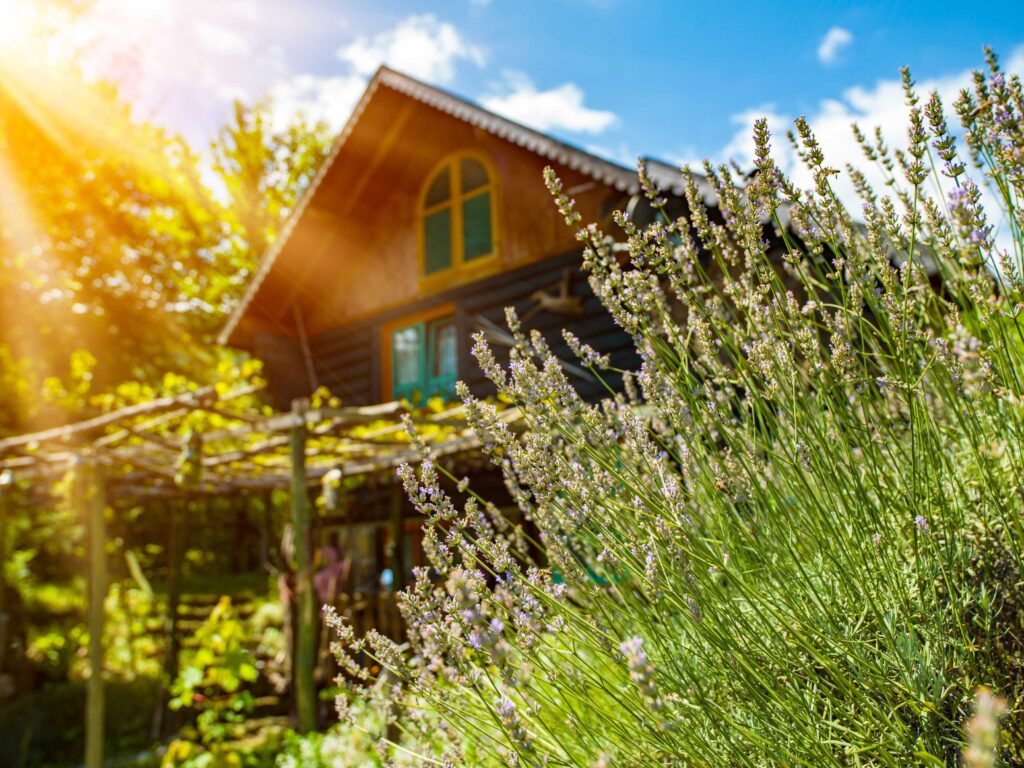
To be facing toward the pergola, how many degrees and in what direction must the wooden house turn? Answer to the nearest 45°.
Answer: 0° — it already faces it

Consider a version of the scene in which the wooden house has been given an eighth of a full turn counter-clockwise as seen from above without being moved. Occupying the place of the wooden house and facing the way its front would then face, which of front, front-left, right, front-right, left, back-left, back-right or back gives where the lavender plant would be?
front

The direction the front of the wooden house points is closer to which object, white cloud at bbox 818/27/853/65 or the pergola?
the pergola

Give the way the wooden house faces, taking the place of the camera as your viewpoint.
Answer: facing the viewer and to the left of the viewer

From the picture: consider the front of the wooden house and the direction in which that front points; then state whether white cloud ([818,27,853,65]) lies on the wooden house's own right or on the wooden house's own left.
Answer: on the wooden house's own left
